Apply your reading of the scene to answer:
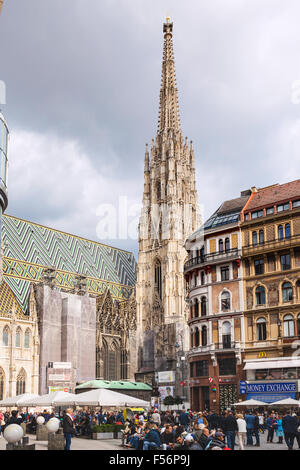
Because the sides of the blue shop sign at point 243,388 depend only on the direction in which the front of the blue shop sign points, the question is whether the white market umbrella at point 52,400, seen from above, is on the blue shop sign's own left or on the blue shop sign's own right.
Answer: on the blue shop sign's own right

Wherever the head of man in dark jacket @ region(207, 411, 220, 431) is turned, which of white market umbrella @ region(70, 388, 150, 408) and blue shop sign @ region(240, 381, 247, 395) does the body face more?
the blue shop sign

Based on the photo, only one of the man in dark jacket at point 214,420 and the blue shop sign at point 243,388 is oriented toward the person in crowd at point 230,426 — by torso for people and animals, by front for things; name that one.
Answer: the blue shop sign

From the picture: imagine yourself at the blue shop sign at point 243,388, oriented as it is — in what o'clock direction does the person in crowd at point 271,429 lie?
The person in crowd is roughly at 12 o'clock from the blue shop sign.

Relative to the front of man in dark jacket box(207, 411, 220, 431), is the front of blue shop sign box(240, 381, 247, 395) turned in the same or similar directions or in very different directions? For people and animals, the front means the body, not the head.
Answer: very different directions
